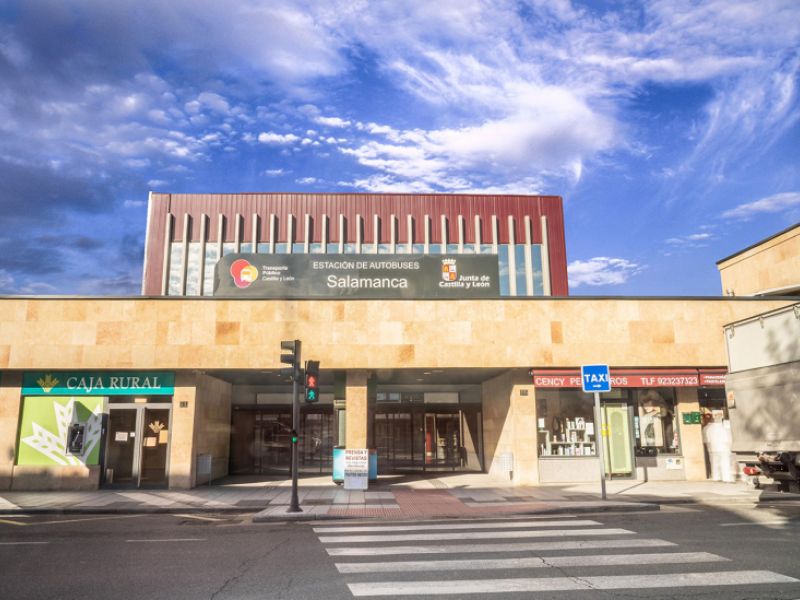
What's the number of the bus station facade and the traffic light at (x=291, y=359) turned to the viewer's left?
1

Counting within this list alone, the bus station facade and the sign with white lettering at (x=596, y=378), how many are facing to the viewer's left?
0

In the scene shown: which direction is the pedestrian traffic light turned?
toward the camera

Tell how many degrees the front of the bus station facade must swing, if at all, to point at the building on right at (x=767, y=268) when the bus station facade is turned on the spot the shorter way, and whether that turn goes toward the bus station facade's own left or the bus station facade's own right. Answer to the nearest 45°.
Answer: approximately 90° to the bus station facade's own left

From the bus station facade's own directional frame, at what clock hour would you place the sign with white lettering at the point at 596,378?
The sign with white lettering is roughly at 10 o'clock from the bus station facade.

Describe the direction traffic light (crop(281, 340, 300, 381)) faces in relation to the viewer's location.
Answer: facing to the left of the viewer

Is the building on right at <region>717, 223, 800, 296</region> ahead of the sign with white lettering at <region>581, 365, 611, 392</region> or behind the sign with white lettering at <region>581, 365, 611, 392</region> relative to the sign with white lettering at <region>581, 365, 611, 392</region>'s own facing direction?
behind

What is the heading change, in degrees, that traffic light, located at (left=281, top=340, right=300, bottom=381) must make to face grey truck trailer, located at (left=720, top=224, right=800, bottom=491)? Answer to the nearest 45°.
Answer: approximately 135° to its left

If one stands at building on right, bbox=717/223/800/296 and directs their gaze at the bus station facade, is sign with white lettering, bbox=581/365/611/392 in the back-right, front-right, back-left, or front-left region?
front-left

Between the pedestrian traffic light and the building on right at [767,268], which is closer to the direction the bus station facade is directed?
the pedestrian traffic light
